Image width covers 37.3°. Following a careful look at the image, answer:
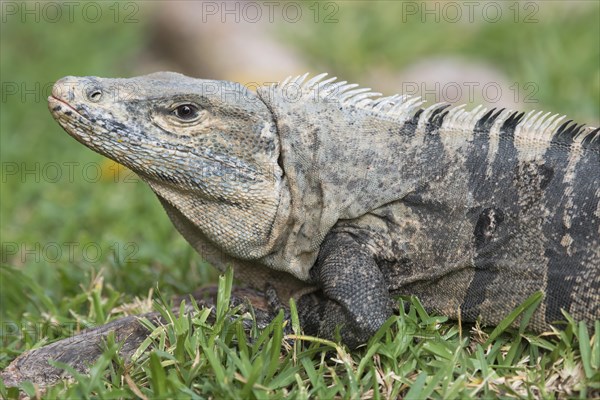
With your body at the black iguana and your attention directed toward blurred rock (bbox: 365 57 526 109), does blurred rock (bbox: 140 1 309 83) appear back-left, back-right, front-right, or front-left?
front-left

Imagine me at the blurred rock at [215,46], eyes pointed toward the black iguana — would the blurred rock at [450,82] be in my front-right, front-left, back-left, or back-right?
front-left

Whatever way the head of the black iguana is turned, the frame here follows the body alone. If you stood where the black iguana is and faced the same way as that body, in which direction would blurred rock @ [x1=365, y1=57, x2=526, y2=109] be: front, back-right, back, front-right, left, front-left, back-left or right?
right

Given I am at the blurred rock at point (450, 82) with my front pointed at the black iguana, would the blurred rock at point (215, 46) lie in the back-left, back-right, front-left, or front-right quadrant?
back-right

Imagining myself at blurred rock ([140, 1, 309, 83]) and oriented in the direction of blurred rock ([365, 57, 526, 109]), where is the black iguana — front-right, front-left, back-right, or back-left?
front-right

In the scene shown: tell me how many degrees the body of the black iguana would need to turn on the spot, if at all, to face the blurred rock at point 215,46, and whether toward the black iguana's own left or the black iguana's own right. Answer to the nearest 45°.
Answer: approximately 90° to the black iguana's own right

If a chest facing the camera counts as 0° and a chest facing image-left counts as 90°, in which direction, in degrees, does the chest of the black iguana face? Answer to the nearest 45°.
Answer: approximately 90°
